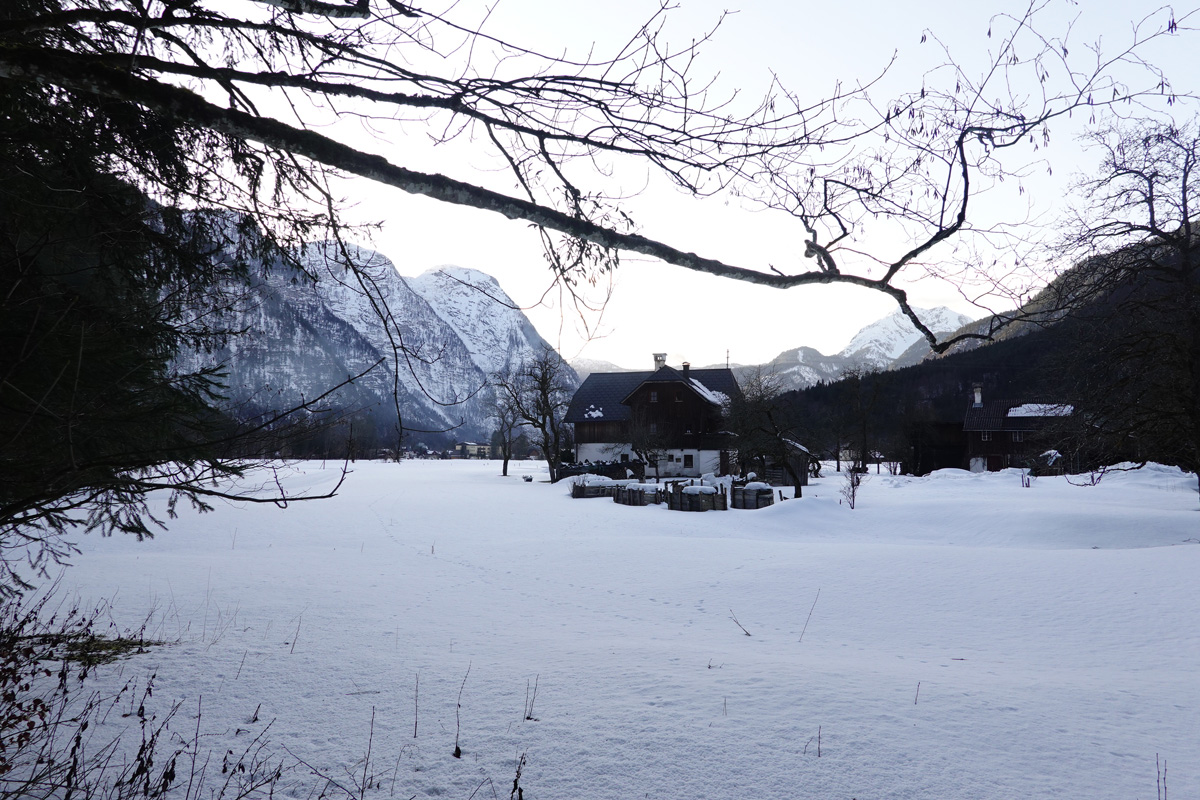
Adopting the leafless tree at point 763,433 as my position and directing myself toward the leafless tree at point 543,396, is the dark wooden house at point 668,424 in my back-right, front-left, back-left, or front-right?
front-right

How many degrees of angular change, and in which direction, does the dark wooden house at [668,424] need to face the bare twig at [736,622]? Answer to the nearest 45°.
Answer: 0° — it already faces it

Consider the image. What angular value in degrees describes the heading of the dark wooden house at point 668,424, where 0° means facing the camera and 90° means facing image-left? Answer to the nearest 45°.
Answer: approximately 0°

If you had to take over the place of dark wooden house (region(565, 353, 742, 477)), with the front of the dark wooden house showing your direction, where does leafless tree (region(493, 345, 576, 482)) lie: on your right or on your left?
on your right

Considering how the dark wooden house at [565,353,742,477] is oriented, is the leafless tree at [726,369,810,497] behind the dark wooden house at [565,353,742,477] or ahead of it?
ahead

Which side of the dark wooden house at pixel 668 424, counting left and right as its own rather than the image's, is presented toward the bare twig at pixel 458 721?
front

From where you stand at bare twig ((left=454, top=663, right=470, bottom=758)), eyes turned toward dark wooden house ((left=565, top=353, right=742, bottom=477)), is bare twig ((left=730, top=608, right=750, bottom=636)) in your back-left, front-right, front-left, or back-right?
front-right
